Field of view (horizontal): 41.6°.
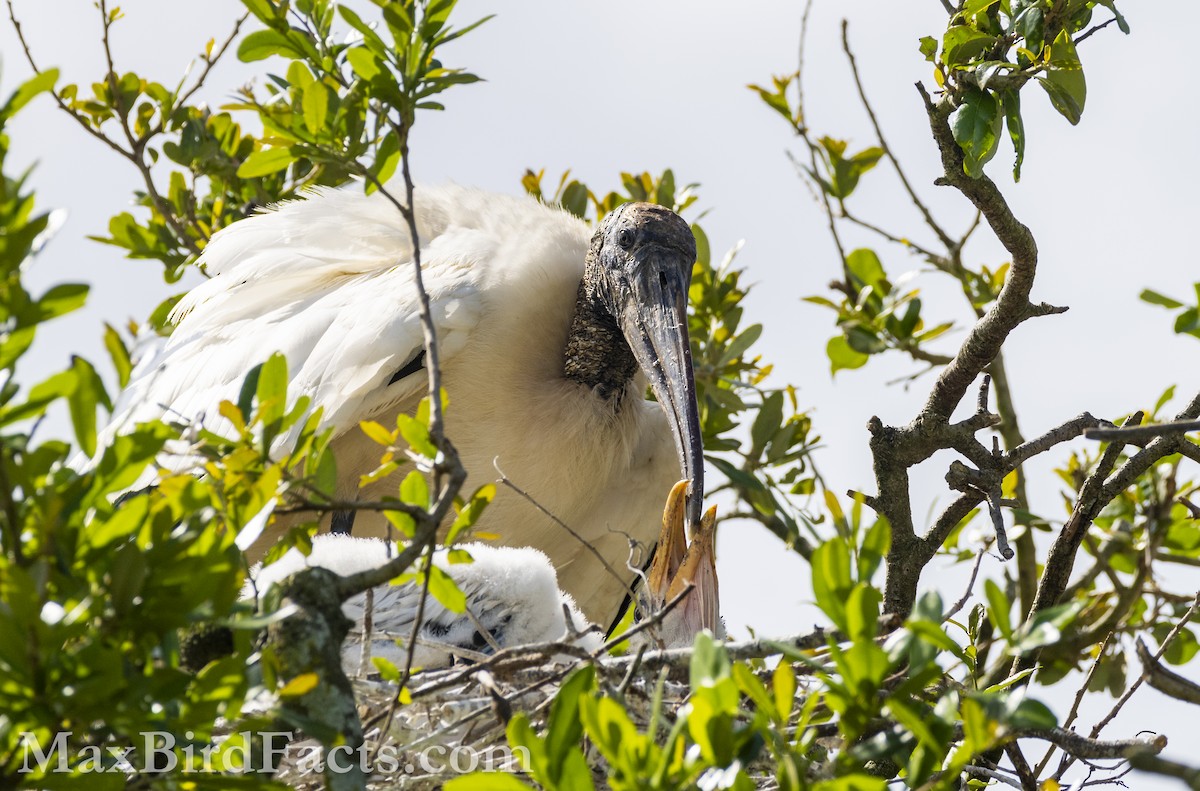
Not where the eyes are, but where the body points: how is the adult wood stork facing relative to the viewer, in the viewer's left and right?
facing the viewer and to the right of the viewer

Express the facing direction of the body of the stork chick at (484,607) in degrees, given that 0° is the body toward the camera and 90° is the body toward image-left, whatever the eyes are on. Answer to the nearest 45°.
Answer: approximately 270°

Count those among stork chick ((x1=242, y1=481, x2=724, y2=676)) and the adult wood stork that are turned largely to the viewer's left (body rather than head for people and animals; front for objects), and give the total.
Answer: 0
